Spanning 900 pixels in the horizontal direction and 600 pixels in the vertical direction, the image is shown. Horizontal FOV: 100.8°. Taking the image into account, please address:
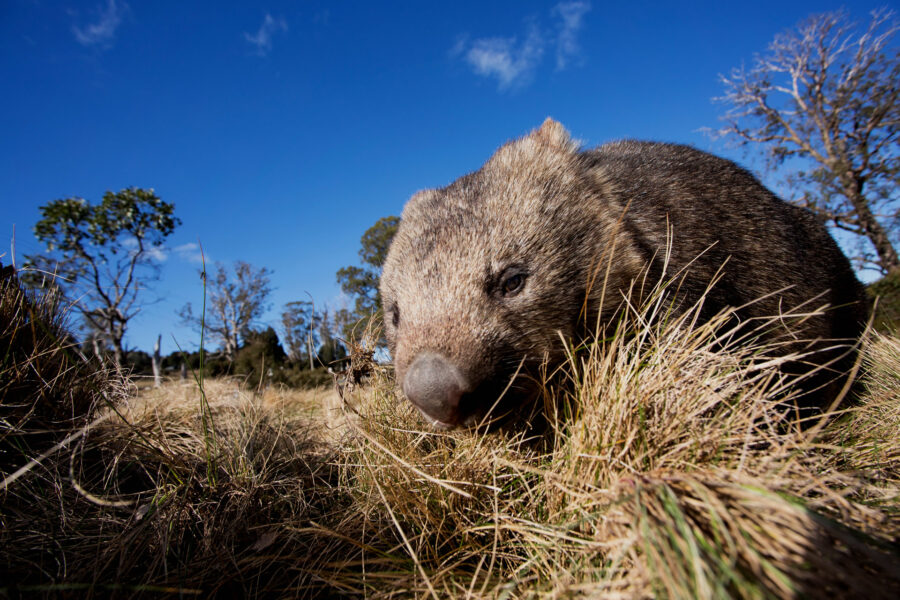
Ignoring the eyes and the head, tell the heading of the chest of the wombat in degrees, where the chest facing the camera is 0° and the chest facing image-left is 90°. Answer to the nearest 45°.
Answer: approximately 45°

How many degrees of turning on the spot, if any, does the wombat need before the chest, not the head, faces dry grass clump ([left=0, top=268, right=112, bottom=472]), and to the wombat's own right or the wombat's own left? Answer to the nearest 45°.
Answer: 0° — it already faces it
